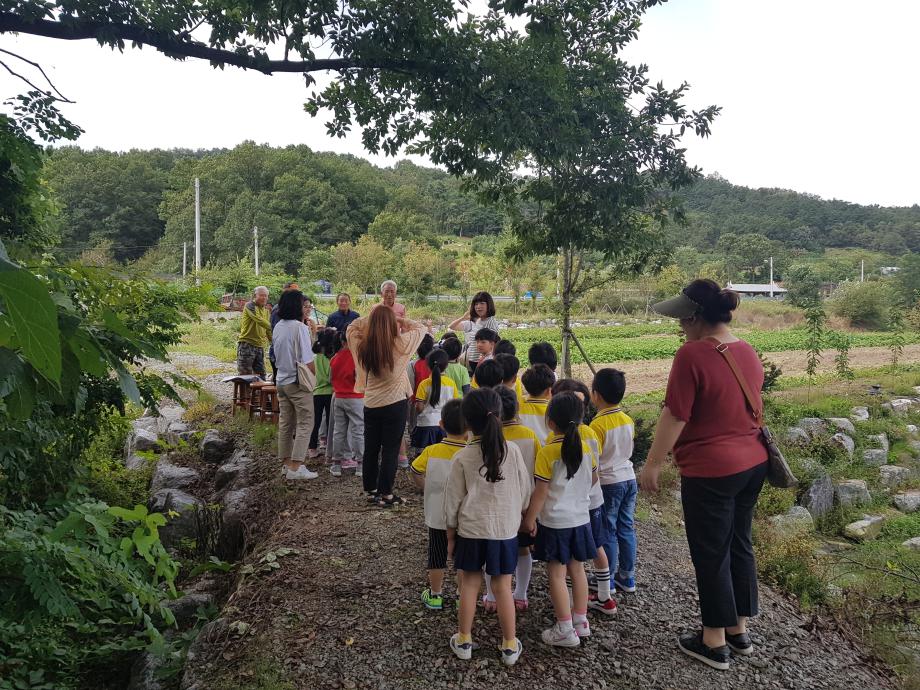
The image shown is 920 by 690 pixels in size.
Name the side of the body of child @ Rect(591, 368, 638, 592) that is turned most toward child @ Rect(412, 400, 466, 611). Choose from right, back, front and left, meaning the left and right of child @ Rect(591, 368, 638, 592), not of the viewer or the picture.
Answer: left

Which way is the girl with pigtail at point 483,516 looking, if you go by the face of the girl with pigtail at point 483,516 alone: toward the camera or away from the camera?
away from the camera

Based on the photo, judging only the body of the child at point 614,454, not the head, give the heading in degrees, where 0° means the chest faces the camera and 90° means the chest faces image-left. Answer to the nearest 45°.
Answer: approximately 135°

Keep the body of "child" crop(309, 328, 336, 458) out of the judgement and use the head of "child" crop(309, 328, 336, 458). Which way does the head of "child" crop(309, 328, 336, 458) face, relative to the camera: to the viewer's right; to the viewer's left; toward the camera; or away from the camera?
away from the camera

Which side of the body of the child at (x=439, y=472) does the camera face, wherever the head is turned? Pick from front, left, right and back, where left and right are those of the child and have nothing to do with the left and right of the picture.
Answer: back

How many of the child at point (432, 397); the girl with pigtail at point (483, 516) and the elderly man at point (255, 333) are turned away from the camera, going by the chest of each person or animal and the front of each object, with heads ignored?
2

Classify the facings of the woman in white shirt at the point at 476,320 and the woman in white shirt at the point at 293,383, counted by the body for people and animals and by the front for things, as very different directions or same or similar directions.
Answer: very different directions

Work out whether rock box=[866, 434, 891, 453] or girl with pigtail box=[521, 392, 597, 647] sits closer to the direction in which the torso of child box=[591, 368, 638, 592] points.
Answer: the rock

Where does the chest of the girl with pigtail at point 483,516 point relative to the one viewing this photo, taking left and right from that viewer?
facing away from the viewer

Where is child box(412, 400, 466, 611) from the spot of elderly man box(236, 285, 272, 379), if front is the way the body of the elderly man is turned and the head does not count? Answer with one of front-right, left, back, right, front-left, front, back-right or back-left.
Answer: front-right

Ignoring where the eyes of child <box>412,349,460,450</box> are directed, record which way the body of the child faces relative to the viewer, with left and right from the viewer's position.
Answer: facing away from the viewer

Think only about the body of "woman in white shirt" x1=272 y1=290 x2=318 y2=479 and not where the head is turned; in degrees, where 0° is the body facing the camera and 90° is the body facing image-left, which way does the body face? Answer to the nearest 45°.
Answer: approximately 225°

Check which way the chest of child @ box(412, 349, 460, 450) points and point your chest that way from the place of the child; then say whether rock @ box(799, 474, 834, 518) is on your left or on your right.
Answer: on your right

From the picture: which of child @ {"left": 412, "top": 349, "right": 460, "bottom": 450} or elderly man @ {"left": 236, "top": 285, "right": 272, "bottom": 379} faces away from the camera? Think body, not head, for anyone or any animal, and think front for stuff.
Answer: the child

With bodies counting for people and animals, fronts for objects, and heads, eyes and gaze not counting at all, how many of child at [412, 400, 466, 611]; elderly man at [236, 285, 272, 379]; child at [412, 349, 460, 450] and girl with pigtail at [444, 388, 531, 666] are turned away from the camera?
3

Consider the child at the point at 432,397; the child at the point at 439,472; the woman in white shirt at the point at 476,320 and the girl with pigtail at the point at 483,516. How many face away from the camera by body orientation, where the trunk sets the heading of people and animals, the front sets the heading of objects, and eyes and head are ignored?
3
